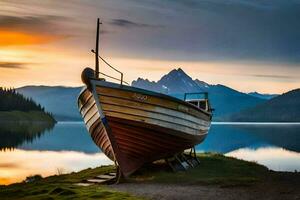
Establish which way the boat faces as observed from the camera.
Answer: facing the viewer and to the left of the viewer
